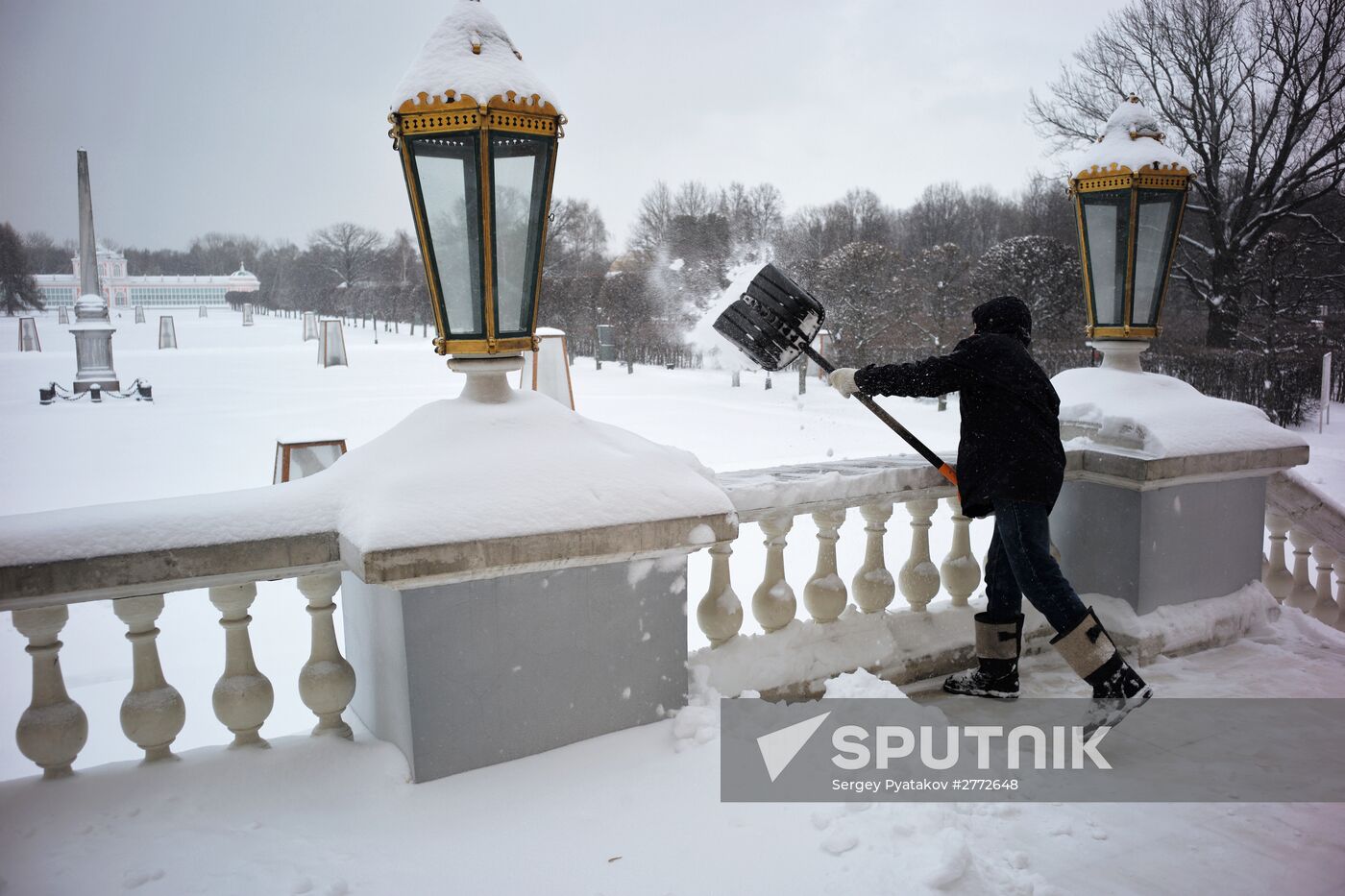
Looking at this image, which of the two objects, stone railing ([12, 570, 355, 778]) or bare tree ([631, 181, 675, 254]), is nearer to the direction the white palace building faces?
the stone railing

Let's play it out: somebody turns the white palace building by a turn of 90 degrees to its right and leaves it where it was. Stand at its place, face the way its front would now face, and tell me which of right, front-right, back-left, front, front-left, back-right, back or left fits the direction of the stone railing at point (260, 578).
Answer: left

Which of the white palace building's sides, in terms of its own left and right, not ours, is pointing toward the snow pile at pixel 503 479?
front

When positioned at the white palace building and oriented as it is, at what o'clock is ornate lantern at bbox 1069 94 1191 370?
The ornate lantern is roughly at 12 o'clock from the white palace building.

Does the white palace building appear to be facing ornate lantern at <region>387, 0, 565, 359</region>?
yes

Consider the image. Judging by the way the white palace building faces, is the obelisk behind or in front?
in front

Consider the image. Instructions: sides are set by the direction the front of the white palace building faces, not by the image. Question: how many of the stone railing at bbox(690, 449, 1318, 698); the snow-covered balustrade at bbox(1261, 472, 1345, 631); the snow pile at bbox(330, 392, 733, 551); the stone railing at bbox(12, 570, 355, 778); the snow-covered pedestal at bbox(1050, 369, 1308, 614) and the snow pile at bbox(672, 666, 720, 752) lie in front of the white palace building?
6

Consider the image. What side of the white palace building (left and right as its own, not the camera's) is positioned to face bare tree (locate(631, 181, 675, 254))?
left

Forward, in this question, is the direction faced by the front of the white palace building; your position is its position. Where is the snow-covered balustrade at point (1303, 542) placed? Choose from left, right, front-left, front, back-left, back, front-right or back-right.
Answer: front

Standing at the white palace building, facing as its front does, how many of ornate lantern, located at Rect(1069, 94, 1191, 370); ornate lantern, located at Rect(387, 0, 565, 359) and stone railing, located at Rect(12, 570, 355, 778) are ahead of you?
3

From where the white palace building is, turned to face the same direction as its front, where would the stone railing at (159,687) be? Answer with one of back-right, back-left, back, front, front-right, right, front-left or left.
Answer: front

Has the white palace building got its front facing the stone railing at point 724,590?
yes

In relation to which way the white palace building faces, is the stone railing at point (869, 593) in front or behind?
in front

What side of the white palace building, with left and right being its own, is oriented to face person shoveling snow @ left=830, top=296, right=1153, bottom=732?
front

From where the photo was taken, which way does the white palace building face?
toward the camera

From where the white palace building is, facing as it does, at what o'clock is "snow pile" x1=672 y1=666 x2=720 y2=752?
The snow pile is roughly at 12 o'clock from the white palace building.

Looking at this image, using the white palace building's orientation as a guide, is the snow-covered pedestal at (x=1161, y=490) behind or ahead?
ahead
